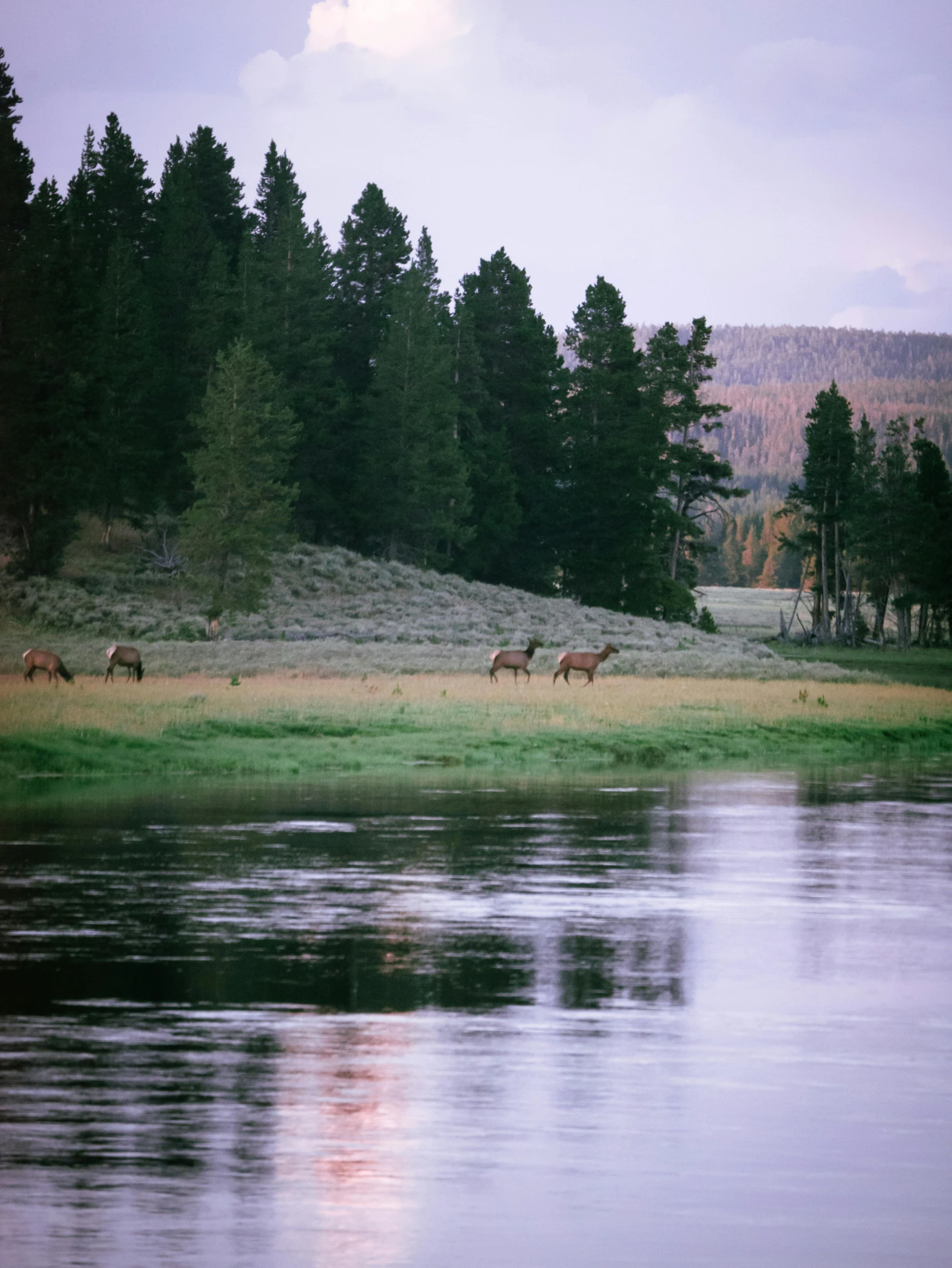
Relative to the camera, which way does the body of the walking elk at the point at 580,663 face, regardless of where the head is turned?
to the viewer's right

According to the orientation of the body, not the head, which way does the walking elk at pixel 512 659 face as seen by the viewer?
to the viewer's right

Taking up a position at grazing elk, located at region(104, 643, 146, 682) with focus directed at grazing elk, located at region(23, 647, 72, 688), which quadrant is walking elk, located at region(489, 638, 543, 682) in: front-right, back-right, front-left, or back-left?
back-left

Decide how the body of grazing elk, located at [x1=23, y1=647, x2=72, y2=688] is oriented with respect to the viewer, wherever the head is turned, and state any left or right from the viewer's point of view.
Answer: facing to the right of the viewer

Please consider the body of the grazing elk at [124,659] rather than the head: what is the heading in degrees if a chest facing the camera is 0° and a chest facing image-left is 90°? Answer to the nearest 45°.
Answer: approximately 270°

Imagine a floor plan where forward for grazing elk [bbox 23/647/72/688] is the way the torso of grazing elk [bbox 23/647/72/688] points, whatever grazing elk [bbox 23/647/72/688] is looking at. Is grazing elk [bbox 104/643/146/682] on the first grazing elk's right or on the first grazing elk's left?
on the first grazing elk's left

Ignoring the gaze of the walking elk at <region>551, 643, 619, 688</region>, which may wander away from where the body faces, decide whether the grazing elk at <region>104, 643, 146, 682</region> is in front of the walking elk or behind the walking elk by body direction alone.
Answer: behind

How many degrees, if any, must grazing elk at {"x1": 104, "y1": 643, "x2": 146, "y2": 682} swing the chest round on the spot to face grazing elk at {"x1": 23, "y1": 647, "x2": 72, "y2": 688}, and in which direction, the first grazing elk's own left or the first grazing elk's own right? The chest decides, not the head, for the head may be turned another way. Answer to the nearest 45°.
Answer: approximately 135° to the first grazing elk's own right
